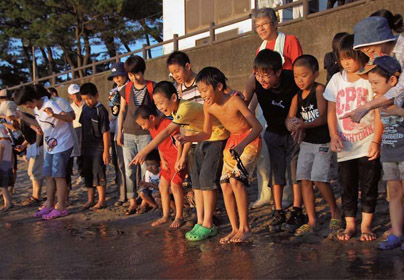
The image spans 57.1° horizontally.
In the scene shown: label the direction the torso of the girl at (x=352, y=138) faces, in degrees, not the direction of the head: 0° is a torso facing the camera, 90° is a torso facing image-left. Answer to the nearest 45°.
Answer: approximately 0°

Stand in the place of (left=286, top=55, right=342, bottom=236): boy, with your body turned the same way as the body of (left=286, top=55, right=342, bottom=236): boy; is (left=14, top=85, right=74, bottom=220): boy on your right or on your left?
on your right

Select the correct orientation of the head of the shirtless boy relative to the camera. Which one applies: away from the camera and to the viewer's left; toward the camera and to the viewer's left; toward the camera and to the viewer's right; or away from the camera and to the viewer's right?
toward the camera and to the viewer's left

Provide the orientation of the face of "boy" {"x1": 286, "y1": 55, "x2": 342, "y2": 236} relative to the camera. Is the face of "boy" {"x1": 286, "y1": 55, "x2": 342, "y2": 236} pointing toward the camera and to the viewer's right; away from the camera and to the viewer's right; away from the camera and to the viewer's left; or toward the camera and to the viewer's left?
toward the camera and to the viewer's left

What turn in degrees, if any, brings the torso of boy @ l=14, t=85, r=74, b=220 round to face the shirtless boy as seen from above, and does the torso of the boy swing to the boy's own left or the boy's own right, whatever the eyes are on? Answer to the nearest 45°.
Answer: approximately 90° to the boy's own left

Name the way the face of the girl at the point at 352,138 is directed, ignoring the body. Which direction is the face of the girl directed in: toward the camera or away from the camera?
toward the camera

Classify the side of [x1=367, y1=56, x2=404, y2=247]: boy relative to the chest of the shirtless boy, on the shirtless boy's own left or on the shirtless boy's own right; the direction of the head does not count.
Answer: on the shirtless boy's own left

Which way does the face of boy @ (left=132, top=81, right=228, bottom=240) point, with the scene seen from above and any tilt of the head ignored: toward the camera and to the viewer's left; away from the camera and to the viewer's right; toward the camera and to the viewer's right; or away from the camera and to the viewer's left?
toward the camera and to the viewer's left

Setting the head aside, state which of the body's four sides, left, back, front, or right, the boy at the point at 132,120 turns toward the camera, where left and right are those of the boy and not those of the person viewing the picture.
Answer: front

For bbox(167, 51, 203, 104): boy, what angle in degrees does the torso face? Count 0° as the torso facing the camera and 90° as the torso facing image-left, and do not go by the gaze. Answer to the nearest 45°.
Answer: approximately 45°

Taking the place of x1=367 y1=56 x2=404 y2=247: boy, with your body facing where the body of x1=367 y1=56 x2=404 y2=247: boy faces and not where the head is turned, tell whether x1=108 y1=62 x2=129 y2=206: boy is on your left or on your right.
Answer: on your right

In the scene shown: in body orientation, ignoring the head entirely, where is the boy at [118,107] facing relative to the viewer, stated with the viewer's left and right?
facing the viewer and to the left of the viewer
